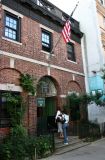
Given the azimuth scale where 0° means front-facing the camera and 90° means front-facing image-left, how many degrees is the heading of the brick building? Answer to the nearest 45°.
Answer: approximately 315°
